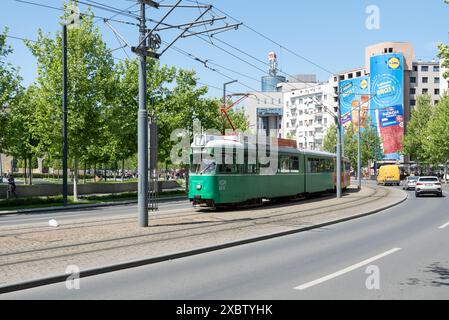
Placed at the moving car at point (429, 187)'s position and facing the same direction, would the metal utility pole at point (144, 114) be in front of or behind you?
behind

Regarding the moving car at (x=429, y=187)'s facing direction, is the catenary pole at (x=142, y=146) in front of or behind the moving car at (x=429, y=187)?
behind

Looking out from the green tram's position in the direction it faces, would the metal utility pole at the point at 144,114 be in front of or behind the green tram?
in front

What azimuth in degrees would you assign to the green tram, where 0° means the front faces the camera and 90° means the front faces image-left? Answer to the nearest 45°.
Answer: approximately 45°

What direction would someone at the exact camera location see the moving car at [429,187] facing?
facing away from the viewer

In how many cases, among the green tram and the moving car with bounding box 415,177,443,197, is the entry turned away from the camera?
1

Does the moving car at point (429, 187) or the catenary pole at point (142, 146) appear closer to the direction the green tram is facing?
the catenary pole

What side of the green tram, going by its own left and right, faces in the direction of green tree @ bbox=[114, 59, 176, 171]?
right

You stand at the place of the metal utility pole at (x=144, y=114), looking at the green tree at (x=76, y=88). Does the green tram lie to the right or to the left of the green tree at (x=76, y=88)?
right

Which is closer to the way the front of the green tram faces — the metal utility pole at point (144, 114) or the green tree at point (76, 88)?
the metal utility pole

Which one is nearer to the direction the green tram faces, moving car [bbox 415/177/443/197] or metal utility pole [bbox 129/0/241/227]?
the metal utility pole

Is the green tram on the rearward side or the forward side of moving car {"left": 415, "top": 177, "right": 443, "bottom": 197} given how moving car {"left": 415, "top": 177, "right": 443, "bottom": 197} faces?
on the rearward side

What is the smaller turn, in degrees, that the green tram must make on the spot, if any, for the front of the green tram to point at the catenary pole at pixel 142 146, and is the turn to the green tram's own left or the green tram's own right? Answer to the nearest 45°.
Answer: approximately 45° to the green tram's own left

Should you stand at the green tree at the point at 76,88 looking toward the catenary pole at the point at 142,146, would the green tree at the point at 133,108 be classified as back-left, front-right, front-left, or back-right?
back-left
